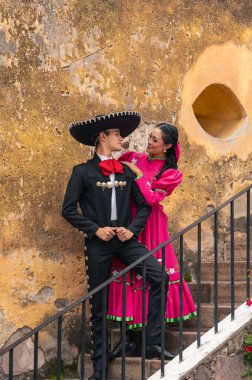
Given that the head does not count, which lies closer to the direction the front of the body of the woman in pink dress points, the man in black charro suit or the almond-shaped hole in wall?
the man in black charro suit

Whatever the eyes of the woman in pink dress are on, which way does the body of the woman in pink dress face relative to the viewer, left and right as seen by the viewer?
facing the viewer and to the left of the viewer

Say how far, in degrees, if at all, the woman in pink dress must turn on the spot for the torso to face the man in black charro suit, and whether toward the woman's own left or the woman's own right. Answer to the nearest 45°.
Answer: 0° — they already face them

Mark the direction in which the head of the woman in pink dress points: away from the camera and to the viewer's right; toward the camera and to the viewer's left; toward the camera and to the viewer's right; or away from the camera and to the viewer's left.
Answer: toward the camera and to the viewer's left

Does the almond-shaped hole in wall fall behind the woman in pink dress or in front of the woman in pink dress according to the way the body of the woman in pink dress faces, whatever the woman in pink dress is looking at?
behind
